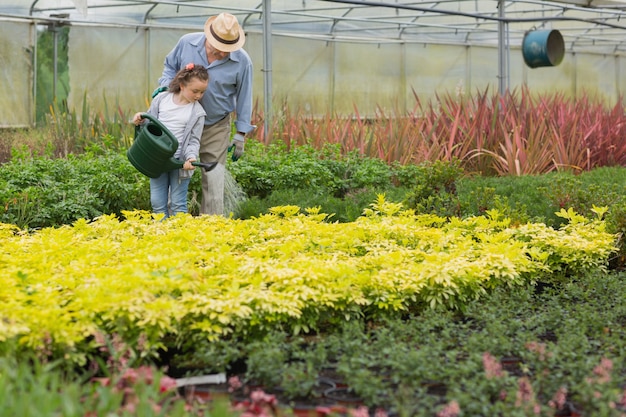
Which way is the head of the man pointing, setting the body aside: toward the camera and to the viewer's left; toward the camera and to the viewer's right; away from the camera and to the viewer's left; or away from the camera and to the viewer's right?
toward the camera and to the viewer's left

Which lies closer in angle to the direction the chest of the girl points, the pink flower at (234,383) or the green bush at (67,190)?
the pink flower

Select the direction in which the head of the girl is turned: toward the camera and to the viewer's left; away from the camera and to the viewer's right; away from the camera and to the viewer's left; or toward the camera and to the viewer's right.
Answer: toward the camera and to the viewer's right

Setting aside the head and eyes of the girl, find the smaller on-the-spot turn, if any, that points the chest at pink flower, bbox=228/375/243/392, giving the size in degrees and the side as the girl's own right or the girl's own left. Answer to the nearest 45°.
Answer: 0° — they already face it
